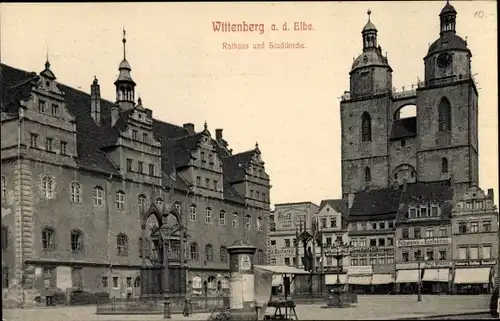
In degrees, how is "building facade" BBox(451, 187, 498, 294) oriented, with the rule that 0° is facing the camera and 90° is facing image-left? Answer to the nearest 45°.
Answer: approximately 0°
